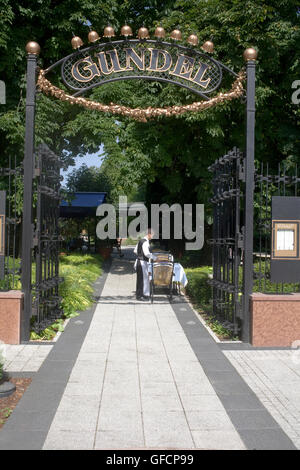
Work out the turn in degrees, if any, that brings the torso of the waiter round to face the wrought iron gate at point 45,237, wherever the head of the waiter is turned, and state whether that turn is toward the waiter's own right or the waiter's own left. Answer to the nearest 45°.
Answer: approximately 90° to the waiter's own right

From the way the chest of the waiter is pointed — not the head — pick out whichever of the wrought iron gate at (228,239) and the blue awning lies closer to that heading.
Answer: the wrought iron gate

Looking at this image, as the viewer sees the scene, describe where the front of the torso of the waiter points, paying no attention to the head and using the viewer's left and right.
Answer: facing to the right of the viewer

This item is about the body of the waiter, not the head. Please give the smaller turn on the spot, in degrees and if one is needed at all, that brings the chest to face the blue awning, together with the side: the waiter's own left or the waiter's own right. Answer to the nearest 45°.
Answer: approximately 90° to the waiter's own left

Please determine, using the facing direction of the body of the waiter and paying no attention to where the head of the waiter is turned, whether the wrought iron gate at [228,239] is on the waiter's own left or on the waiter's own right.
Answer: on the waiter's own right
